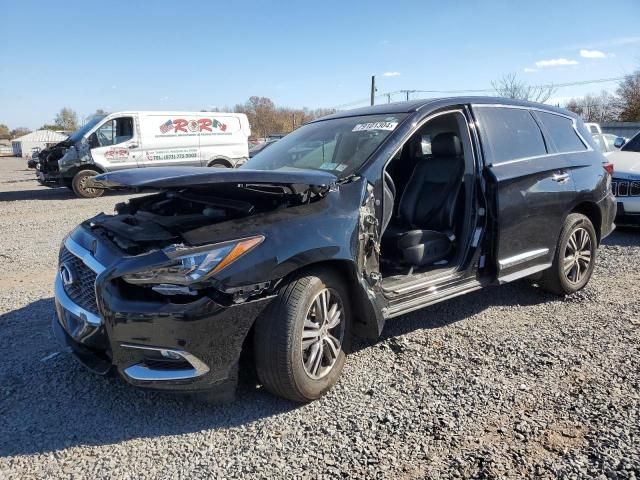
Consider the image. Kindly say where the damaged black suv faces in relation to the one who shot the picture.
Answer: facing the viewer and to the left of the viewer

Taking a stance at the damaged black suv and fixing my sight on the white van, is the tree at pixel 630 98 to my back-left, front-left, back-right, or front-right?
front-right

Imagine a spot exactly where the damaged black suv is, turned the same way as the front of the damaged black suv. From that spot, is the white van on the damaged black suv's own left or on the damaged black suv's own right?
on the damaged black suv's own right

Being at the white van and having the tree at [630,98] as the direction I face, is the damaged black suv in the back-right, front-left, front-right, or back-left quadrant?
back-right

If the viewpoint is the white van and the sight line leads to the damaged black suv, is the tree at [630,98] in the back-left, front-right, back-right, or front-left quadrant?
back-left

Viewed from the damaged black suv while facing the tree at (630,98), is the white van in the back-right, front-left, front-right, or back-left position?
front-left

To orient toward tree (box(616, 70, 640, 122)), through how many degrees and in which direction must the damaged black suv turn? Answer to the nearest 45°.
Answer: approximately 180°
